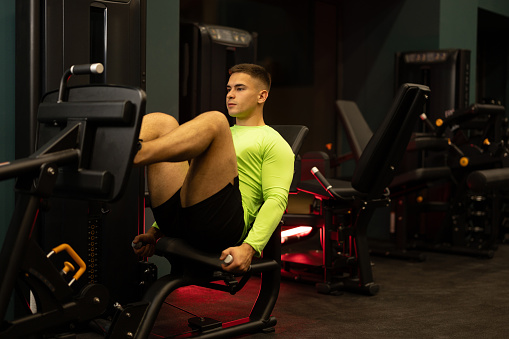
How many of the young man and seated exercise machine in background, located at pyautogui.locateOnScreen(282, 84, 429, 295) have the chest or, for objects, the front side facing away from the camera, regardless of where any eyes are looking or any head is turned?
0

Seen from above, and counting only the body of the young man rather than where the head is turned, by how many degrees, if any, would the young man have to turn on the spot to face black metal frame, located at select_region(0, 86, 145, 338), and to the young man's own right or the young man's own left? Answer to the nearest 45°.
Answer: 0° — they already face it

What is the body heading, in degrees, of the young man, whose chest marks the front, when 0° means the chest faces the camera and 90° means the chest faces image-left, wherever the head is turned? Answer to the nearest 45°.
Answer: approximately 45°

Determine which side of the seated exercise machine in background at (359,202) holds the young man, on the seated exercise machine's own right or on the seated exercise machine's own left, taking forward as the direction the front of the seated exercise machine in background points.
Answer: on the seated exercise machine's own left

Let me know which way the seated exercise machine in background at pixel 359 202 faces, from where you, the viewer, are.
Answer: facing to the left of the viewer

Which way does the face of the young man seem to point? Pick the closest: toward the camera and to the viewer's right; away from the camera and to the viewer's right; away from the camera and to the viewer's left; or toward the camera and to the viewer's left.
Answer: toward the camera and to the viewer's left

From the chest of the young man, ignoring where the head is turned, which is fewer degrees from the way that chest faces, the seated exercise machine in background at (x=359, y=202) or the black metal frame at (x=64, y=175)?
the black metal frame

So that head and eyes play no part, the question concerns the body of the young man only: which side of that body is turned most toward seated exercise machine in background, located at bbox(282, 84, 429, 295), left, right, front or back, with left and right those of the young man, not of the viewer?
back
